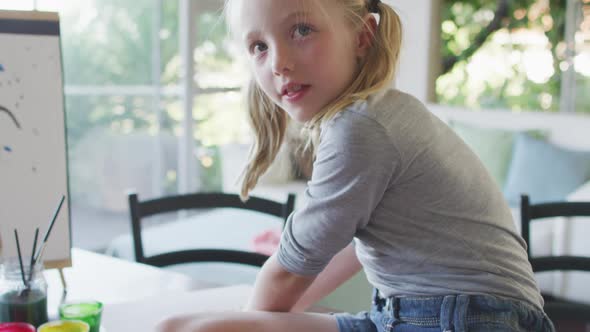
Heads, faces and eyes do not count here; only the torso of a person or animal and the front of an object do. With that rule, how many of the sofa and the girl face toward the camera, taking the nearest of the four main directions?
1

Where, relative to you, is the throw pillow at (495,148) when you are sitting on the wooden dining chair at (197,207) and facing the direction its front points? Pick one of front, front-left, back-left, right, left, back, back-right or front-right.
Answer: back-left

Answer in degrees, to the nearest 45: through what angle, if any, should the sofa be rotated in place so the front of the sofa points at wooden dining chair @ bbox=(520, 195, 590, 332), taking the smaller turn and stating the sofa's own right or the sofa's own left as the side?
0° — it already faces it

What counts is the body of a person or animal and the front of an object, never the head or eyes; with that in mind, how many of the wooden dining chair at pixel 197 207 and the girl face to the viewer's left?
1

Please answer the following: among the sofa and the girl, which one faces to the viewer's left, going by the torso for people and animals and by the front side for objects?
the girl

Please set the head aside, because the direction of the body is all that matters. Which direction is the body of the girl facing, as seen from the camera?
to the viewer's left

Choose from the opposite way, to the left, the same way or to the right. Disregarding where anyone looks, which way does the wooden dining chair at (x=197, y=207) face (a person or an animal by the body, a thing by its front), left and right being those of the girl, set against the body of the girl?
to the left

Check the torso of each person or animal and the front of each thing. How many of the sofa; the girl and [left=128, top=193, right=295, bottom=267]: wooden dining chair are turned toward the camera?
2

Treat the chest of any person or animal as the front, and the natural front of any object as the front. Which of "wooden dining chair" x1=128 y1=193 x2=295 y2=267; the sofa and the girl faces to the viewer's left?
the girl

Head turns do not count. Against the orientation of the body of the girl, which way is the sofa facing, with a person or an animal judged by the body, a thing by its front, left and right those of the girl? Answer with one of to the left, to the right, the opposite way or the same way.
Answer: to the left
